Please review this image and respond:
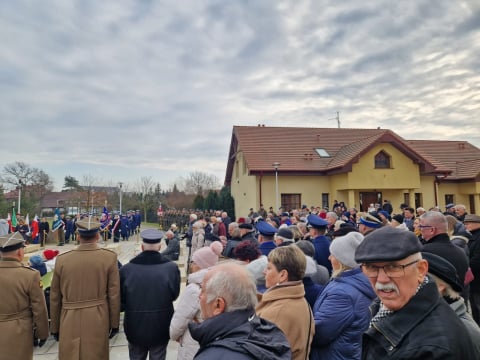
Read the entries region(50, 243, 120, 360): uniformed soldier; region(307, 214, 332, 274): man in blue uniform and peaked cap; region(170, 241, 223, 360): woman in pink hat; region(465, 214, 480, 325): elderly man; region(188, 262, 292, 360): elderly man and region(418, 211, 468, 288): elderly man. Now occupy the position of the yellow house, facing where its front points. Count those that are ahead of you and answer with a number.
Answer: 6

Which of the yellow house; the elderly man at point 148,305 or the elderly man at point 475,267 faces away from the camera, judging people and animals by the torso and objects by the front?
the elderly man at point 148,305

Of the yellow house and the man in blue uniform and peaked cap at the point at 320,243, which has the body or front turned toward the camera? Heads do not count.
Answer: the yellow house

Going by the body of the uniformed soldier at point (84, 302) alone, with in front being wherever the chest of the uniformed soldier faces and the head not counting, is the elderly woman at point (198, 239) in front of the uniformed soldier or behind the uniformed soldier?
in front

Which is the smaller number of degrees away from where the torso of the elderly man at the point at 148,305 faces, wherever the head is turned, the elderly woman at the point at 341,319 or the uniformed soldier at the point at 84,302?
the uniformed soldier

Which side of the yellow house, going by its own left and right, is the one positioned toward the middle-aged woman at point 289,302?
front

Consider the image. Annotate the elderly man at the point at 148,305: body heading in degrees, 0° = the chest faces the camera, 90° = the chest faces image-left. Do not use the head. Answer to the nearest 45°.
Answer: approximately 180°

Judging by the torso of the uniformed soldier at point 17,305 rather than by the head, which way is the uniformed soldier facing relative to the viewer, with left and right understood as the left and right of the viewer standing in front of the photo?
facing away from the viewer

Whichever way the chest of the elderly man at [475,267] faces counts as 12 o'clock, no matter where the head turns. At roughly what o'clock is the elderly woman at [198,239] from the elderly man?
The elderly woman is roughly at 12 o'clock from the elderly man.

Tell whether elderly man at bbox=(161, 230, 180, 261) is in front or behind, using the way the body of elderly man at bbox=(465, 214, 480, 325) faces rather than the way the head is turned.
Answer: in front

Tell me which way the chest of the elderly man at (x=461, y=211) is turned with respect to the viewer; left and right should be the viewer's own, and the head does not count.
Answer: facing to the left of the viewer

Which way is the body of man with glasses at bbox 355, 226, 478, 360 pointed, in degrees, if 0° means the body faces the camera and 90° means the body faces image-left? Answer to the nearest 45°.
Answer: approximately 45°

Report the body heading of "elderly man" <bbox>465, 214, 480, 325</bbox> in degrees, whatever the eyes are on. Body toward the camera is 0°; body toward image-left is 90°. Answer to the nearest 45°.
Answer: approximately 90°

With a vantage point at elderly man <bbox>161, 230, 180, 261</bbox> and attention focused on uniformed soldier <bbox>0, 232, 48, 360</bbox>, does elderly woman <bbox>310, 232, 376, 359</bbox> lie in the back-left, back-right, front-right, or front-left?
front-left
